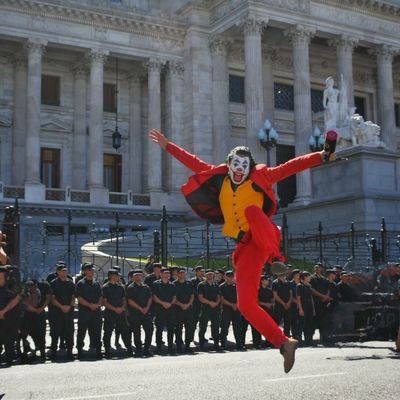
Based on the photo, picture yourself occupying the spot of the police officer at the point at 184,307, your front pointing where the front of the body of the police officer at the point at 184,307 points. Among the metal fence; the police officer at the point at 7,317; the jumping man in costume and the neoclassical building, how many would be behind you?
2

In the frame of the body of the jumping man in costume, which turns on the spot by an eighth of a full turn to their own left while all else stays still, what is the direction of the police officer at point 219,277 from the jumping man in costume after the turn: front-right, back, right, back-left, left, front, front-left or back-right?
back-left

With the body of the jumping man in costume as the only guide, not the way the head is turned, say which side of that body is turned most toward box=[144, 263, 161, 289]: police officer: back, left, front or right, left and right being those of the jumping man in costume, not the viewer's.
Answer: back

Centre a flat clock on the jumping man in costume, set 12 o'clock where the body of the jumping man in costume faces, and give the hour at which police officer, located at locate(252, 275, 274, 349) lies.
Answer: The police officer is roughly at 6 o'clock from the jumping man in costume.

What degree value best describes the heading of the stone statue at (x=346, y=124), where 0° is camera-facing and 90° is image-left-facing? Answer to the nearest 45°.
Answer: approximately 0°

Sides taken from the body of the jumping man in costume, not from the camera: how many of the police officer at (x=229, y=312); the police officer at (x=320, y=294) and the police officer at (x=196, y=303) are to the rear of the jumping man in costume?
3

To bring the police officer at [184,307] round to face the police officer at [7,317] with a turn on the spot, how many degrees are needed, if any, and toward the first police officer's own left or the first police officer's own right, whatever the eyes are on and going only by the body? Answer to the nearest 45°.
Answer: approximately 45° to the first police officer's own right

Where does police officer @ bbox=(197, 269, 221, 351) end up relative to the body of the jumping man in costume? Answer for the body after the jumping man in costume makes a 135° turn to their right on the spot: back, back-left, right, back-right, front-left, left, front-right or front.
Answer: front-right
